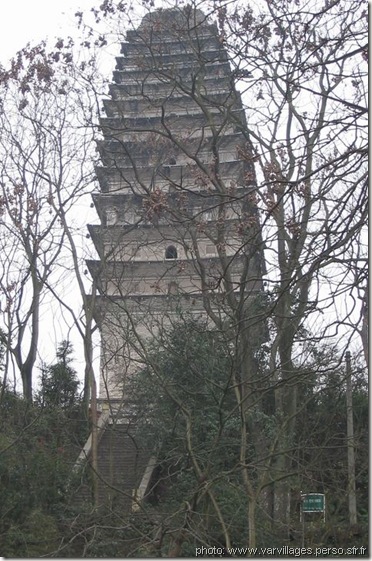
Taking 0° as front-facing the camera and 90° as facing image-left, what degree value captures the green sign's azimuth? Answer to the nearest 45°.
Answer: approximately 0°
